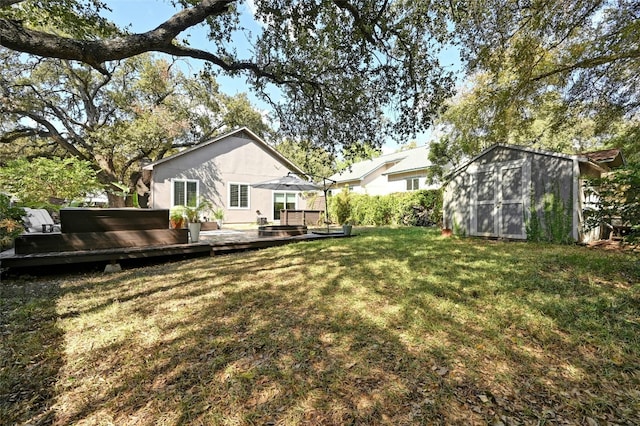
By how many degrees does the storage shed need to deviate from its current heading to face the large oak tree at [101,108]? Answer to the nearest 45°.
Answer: approximately 45° to its right

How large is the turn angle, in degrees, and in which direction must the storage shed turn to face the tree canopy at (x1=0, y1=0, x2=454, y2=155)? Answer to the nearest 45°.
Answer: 0° — it already faces it

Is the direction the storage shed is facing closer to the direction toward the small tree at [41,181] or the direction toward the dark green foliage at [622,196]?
the small tree

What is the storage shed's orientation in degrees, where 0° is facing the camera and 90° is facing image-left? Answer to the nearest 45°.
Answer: approximately 45°

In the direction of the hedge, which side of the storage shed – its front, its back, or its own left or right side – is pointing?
right
